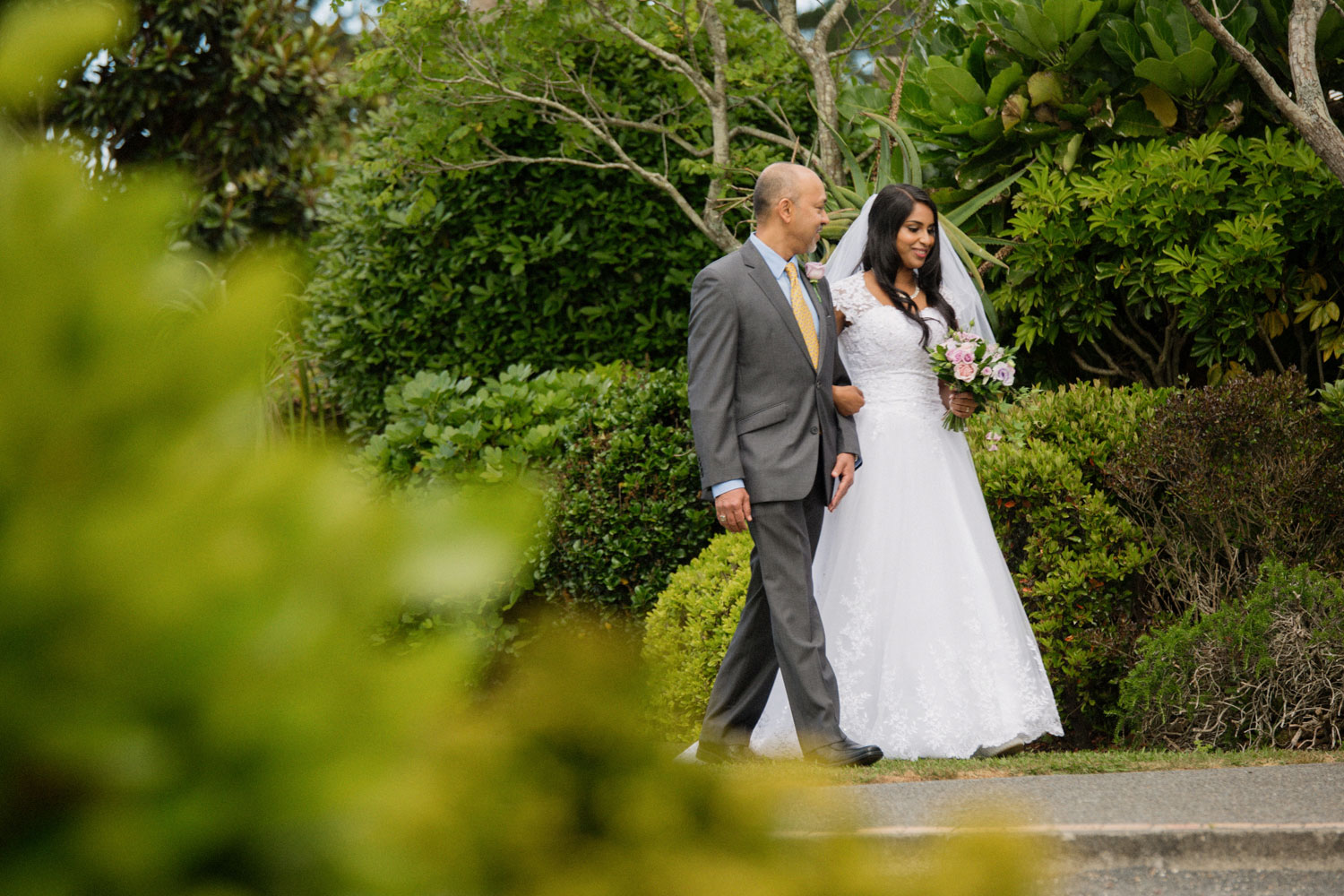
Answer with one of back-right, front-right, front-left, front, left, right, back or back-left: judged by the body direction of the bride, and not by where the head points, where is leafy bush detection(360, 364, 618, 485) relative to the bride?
back

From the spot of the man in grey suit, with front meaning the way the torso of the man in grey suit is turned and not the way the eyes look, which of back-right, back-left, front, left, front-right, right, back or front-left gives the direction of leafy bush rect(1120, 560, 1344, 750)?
front-left

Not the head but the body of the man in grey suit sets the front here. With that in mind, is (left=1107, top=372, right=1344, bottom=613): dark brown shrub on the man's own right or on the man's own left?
on the man's own left

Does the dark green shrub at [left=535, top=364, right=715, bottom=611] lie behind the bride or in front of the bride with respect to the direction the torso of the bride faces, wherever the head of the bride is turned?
behind

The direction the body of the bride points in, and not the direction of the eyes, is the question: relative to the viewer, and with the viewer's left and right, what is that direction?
facing the viewer and to the right of the viewer

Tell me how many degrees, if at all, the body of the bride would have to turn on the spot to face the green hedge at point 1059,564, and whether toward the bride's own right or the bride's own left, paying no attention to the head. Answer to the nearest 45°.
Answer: approximately 90° to the bride's own left

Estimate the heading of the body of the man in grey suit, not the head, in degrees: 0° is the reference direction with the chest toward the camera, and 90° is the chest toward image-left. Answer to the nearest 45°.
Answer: approximately 315°

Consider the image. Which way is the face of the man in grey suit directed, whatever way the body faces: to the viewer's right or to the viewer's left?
to the viewer's right

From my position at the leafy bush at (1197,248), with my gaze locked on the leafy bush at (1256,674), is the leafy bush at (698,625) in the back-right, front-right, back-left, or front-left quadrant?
front-right

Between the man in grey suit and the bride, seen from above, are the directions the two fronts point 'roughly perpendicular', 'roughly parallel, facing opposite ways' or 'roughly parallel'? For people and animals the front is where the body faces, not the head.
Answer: roughly parallel
